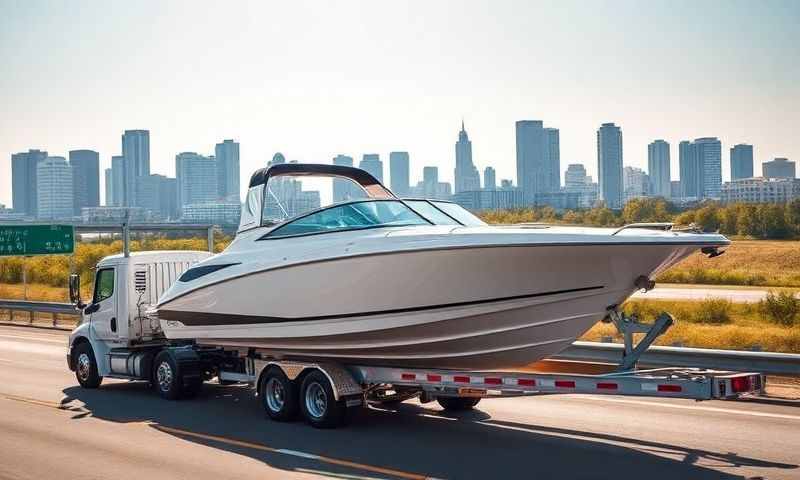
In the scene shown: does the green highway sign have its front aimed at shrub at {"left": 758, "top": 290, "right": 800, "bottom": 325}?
no

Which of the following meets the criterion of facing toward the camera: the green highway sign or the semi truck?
the green highway sign

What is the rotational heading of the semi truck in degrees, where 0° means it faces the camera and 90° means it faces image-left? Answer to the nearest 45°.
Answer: approximately 135°

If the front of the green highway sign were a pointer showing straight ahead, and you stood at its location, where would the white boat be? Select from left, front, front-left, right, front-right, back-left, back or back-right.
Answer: front

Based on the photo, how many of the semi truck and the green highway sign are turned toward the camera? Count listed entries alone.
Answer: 1

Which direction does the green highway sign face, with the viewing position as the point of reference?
facing the viewer

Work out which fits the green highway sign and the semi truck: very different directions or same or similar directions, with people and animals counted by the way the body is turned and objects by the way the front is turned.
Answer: very different directions

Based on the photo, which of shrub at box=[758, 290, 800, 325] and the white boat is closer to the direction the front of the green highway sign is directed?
the white boat

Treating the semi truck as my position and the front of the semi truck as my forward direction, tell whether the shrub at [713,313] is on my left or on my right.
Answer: on my right

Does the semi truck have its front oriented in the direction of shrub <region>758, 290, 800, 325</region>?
no

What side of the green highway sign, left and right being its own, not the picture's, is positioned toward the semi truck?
front

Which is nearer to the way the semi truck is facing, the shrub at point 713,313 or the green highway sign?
the green highway sign

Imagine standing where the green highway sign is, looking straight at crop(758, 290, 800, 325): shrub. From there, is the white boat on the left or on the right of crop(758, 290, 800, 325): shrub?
right
